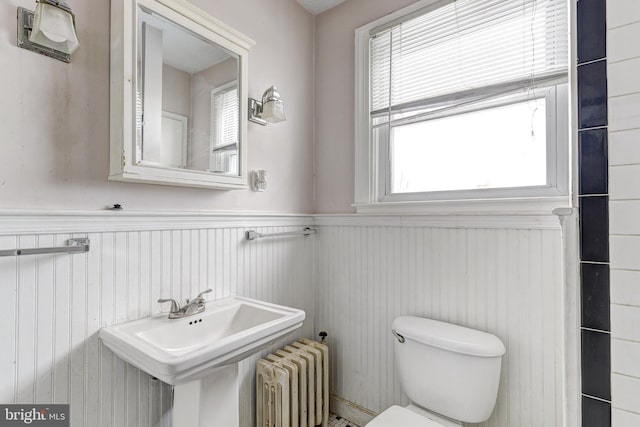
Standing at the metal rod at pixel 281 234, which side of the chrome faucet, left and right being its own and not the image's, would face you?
left

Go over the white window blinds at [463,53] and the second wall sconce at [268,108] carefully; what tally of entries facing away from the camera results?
0

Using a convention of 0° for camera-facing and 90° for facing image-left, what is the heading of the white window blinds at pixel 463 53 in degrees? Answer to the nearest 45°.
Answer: approximately 45°

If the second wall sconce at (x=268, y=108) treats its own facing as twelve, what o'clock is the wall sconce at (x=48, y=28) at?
The wall sconce is roughly at 3 o'clock from the second wall sconce.

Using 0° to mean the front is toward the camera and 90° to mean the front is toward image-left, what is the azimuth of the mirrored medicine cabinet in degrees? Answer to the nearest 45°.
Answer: approximately 315°

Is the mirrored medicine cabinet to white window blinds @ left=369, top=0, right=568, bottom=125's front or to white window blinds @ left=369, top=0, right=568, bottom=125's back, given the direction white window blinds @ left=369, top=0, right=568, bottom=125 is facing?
to the front

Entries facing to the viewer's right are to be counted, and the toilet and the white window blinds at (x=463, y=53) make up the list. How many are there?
0
